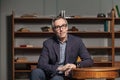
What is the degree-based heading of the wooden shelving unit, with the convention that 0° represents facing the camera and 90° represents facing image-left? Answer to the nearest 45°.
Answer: approximately 0°

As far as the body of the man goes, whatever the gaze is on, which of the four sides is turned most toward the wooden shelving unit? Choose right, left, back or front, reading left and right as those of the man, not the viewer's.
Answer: back

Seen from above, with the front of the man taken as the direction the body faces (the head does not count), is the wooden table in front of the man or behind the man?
in front

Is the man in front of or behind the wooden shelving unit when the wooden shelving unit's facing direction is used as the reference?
in front

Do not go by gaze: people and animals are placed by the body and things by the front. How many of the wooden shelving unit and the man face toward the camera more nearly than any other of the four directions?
2

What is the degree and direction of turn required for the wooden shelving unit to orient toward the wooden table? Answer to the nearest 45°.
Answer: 0° — it already faces it

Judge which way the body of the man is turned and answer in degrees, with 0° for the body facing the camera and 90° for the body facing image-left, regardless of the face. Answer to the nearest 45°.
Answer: approximately 0°

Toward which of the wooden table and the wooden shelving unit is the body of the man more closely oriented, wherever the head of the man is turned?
the wooden table
